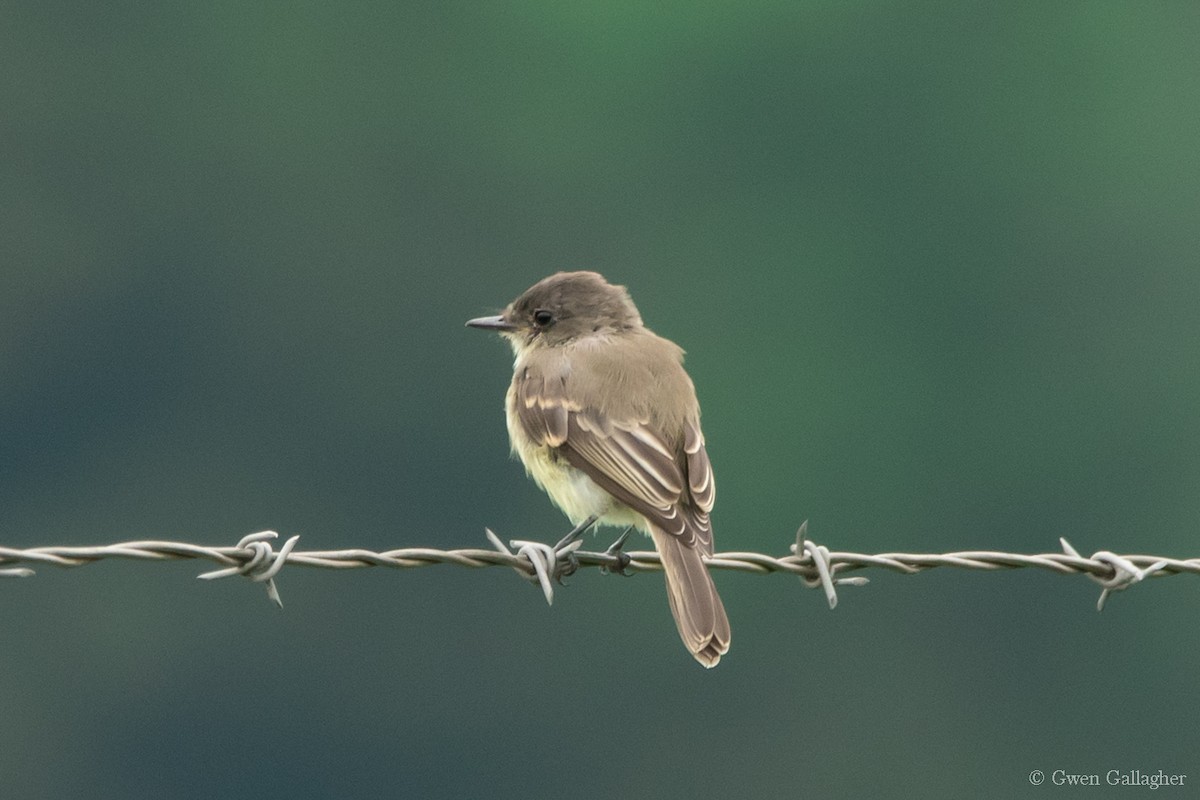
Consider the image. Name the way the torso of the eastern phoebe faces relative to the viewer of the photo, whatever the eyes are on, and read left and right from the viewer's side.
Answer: facing away from the viewer and to the left of the viewer
